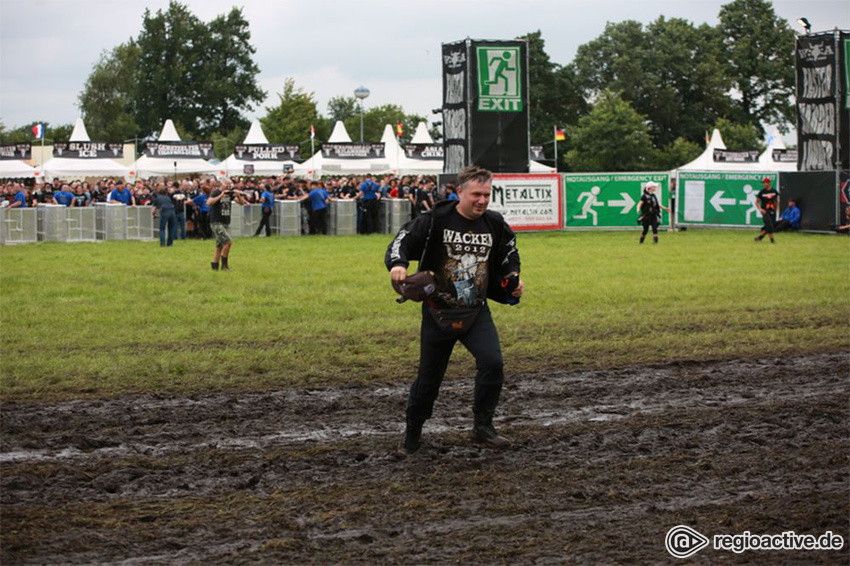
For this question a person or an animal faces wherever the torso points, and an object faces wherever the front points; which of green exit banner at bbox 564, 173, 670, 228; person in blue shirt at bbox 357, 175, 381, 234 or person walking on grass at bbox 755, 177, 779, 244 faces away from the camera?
the person in blue shirt

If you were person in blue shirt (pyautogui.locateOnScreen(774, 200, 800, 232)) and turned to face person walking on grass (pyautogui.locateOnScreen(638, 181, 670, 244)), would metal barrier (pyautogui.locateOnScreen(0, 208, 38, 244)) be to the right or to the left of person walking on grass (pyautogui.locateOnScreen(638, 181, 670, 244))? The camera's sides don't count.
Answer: right

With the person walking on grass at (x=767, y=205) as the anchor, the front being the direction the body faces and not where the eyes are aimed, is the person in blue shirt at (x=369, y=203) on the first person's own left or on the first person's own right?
on the first person's own right

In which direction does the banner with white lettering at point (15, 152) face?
toward the camera

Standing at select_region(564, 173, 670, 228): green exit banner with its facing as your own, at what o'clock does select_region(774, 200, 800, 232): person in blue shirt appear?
The person in blue shirt is roughly at 9 o'clock from the green exit banner.

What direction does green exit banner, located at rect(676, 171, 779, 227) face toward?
toward the camera
